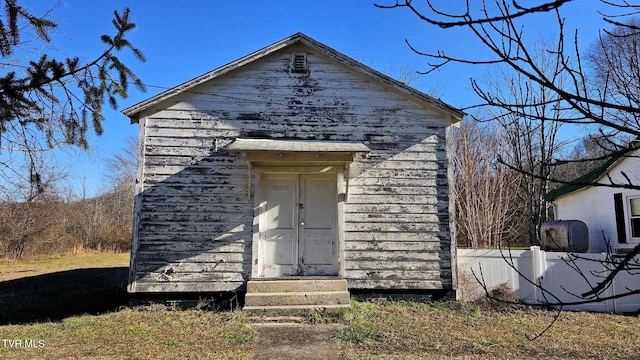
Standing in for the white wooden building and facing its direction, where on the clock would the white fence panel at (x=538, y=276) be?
The white fence panel is roughly at 9 o'clock from the white wooden building.

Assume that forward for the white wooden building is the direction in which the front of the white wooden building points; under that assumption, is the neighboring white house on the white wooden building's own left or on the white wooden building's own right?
on the white wooden building's own left

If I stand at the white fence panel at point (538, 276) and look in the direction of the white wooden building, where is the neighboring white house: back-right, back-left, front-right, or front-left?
back-right

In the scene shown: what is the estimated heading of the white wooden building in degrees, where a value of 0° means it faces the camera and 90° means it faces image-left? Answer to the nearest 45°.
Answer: approximately 0°
